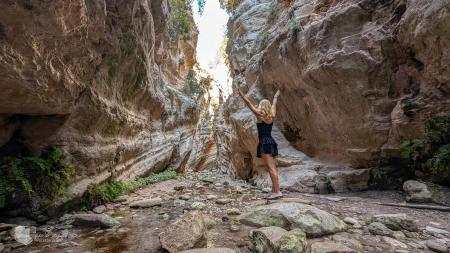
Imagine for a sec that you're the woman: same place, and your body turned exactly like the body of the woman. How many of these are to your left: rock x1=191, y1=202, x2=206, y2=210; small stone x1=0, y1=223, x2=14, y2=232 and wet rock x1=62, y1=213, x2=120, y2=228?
3

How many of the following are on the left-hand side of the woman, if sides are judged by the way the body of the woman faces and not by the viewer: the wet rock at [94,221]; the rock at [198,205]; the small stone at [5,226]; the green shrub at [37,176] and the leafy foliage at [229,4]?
4

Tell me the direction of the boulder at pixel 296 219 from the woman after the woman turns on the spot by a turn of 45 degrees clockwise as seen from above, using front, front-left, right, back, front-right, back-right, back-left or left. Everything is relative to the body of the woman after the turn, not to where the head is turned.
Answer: back

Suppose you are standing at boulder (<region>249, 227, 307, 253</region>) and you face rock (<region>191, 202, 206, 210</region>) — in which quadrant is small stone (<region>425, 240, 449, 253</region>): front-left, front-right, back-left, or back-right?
back-right

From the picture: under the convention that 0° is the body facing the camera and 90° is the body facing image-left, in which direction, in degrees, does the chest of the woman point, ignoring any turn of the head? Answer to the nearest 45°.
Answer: approximately 135°

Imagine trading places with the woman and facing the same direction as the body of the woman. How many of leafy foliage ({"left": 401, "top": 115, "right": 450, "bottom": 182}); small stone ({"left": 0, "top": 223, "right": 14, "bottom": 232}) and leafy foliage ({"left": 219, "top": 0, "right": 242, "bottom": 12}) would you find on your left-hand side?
1

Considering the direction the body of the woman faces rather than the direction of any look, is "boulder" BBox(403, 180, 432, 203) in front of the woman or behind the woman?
behind

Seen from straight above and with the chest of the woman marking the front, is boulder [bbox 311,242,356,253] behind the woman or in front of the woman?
behind

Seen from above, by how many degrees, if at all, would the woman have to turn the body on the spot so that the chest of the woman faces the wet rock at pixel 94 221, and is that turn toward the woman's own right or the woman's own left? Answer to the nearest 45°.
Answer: approximately 90° to the woman's own left

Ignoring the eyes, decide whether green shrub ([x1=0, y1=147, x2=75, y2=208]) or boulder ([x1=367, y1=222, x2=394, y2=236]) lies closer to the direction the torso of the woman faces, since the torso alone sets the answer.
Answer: the green shrub

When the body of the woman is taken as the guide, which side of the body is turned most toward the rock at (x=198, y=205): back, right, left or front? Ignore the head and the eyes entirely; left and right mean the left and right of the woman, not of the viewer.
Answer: left

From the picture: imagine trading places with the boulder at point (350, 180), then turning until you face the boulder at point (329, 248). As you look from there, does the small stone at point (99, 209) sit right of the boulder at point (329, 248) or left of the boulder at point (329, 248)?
right

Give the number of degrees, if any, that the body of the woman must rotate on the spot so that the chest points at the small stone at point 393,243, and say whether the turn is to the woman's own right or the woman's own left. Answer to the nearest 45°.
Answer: approximately 180°

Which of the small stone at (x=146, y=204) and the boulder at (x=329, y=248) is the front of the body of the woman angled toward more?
the small stone

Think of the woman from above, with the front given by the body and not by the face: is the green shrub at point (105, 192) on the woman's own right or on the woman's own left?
on the woman's own left

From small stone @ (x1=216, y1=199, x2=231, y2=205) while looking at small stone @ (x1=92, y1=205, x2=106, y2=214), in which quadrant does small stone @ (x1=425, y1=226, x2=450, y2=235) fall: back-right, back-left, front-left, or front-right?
back-left
